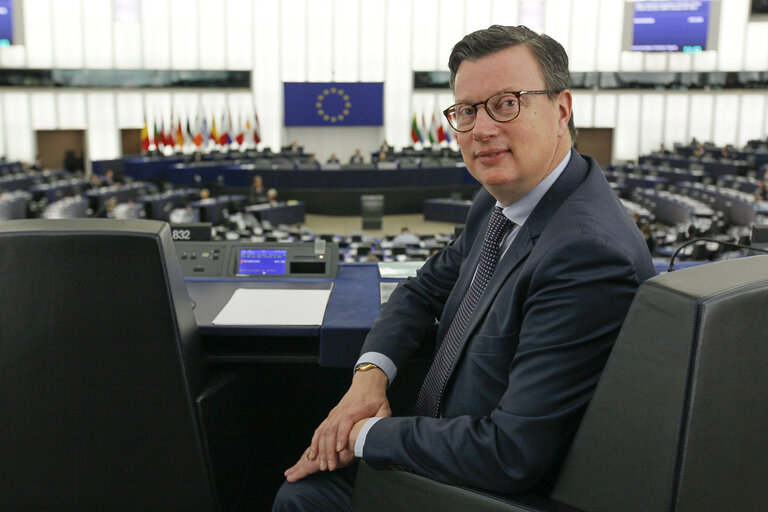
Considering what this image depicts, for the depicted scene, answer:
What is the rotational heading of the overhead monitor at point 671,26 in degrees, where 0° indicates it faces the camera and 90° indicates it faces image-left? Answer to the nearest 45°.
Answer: approximately 0°

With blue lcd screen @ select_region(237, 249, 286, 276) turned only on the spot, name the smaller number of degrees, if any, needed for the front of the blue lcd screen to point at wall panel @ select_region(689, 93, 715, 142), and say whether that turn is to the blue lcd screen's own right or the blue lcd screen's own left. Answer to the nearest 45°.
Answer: approximately 135° to the blue lcd screen's own left

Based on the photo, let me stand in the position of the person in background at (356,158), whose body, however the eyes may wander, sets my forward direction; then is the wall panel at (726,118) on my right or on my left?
on my left

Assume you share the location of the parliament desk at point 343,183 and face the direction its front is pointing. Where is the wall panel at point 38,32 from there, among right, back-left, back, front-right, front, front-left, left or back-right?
back-right

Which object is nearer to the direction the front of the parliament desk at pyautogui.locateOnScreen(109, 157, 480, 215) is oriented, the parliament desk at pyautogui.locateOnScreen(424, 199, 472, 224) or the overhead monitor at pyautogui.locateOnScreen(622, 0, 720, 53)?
the parliament desk

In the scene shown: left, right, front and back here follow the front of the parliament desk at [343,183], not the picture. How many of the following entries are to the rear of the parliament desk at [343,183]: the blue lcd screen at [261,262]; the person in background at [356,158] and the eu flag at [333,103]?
2

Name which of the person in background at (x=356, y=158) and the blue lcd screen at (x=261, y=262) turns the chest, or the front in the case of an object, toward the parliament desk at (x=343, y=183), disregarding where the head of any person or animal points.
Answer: the person in background

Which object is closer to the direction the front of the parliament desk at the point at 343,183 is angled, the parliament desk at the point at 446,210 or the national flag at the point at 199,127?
the parliament desk

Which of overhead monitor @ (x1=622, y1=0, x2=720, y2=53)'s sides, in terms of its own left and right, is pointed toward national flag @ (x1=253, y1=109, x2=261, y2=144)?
right

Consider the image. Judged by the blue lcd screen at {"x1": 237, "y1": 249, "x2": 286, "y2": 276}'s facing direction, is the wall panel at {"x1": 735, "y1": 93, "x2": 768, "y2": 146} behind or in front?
behind

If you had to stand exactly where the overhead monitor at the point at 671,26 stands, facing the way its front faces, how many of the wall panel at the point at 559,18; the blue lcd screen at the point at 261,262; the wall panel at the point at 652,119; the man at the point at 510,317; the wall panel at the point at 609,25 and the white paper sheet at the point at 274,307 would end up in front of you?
3

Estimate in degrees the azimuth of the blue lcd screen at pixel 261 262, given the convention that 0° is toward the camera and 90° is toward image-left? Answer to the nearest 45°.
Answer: approximately 0°
